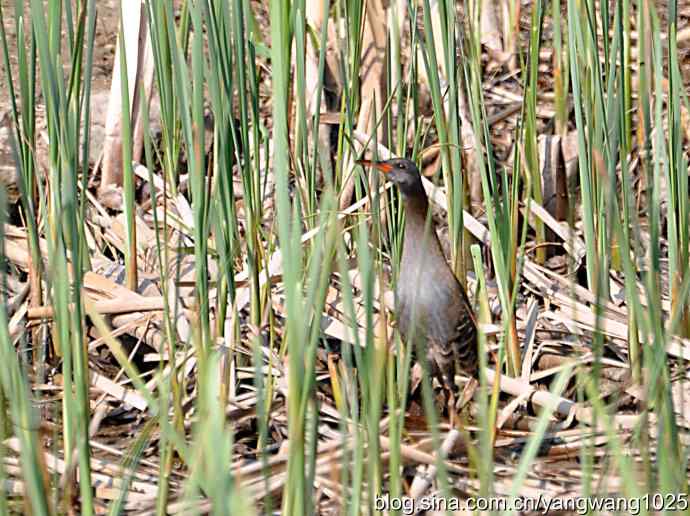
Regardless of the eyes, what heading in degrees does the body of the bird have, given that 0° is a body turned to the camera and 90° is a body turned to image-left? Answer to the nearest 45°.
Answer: approximately 45°
